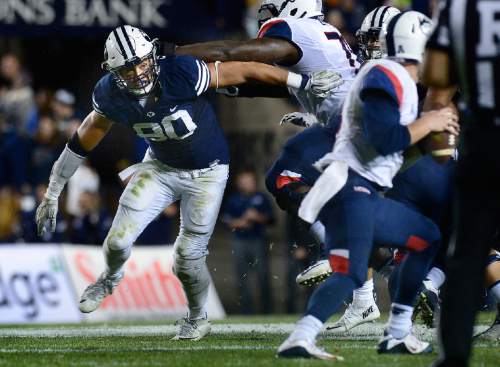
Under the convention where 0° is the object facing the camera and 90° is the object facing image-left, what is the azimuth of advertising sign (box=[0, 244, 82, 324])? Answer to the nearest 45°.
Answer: approximately 0°

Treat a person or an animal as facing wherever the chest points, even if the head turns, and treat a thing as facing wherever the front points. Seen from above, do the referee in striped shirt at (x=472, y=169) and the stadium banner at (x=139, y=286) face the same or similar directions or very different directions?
very different directions

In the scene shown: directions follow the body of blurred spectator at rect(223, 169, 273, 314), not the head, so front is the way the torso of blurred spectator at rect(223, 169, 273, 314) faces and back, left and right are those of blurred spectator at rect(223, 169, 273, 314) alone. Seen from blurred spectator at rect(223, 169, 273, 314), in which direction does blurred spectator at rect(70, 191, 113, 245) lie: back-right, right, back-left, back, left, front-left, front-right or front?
right

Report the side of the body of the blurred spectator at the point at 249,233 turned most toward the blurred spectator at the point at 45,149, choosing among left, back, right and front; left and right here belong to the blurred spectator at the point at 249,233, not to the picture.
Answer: right

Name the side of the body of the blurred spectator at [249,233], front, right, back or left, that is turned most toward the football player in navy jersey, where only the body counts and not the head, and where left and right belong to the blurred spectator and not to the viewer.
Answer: front

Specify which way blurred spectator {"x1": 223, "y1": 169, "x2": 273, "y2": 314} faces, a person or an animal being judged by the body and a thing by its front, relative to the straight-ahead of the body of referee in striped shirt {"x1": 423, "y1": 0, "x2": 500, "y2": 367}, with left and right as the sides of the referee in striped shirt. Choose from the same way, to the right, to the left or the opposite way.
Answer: the opposite way

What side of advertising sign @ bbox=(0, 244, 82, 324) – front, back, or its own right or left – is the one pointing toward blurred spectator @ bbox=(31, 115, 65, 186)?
back

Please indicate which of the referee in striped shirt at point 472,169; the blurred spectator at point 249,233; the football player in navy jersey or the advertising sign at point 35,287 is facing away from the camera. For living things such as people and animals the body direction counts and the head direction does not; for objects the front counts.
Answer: the referee in striped shirt

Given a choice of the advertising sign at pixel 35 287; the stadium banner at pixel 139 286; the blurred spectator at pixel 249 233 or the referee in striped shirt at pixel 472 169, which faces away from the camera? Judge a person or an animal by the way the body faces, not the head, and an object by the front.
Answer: the referee in striped shirt

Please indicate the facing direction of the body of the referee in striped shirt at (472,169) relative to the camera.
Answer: away from the camera
